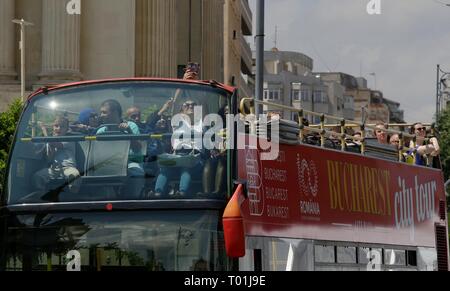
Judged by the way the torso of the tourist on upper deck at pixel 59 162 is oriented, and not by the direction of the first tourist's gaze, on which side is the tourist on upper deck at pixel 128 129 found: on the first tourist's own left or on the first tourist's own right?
on the first tourist's own left

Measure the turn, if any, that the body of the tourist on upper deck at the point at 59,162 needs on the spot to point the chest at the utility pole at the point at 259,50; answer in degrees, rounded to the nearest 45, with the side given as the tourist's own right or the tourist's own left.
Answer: approximately 135° to the tourist's own left

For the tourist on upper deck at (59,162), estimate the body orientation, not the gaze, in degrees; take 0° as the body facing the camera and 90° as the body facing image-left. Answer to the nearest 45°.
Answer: approximately 0°
